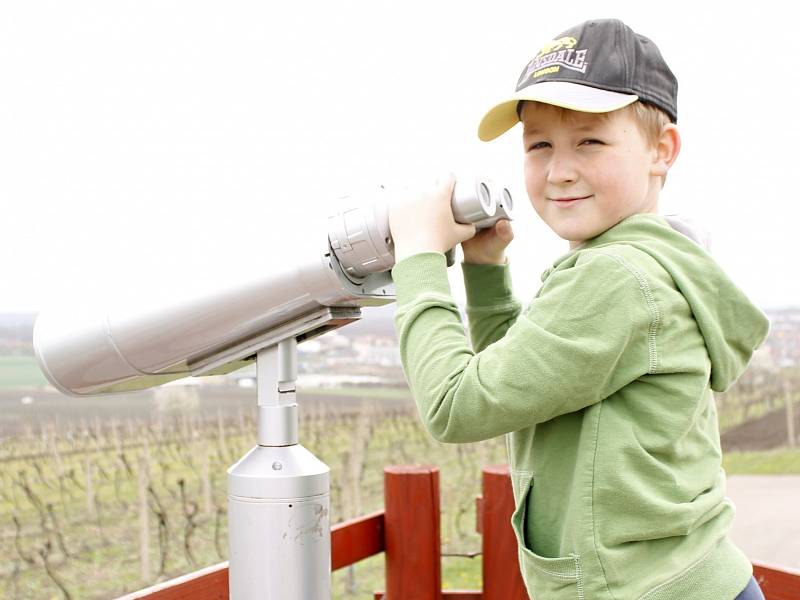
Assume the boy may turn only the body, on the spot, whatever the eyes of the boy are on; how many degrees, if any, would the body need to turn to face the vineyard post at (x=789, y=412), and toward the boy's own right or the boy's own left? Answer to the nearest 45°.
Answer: approximately 90° to the boy's own right

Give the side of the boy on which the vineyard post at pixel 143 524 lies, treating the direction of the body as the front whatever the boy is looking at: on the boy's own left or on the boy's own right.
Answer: on the boy's own right

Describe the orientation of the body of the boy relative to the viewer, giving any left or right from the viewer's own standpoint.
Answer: facing to the left of the viewer
